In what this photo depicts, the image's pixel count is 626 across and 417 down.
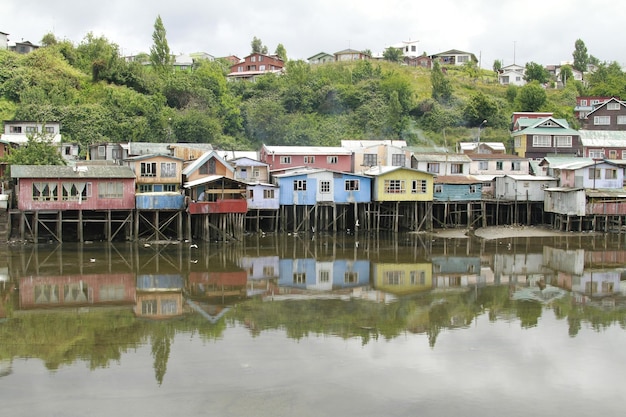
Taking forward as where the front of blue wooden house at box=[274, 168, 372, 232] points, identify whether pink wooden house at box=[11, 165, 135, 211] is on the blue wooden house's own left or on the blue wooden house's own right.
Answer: on the blue wooden house's own right

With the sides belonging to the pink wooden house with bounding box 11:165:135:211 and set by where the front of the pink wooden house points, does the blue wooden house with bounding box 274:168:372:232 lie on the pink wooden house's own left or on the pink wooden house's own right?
on the pink wooden house's own left

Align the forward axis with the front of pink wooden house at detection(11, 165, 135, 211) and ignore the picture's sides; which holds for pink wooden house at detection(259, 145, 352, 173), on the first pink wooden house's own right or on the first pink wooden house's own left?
on the first pink wooden house's own left

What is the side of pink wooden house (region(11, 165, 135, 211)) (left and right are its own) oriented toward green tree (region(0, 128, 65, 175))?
back

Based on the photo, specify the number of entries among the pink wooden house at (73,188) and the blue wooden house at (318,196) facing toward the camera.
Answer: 2

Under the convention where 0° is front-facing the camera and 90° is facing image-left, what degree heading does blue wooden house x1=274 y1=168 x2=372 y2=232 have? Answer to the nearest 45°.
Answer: approximately 0°

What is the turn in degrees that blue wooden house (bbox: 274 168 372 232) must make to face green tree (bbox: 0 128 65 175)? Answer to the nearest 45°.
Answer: approximately 90° to its right

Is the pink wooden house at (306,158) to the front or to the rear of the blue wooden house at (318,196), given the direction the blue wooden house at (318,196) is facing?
to the rear

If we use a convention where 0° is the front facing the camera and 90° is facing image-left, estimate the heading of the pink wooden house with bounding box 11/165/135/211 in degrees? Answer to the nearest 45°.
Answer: approximately 0°
